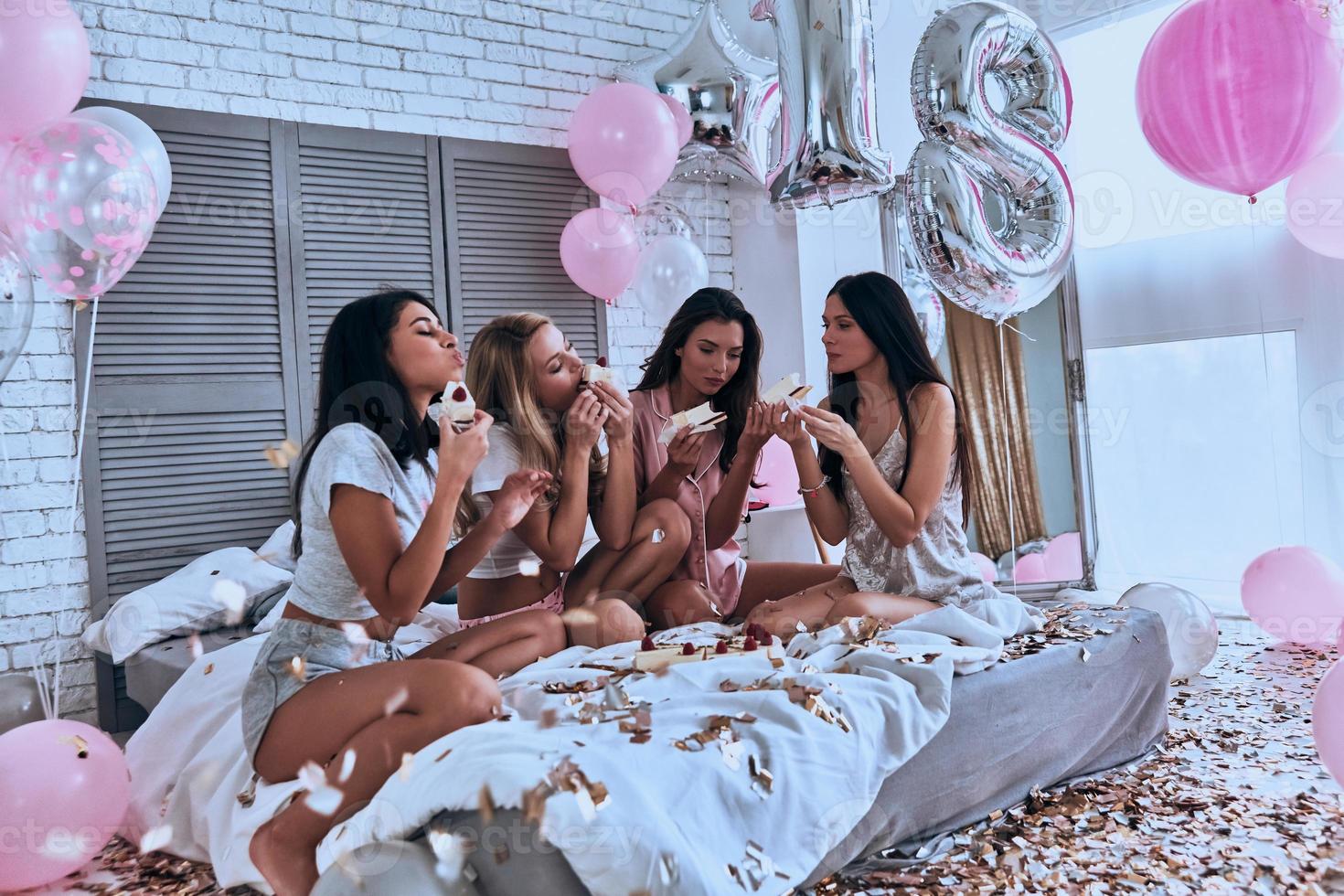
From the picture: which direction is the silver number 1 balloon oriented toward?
toward the camera

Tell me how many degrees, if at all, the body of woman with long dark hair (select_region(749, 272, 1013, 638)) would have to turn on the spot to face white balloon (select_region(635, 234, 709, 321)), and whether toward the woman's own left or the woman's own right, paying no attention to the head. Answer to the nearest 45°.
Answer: approximately 90° to the woman's own right

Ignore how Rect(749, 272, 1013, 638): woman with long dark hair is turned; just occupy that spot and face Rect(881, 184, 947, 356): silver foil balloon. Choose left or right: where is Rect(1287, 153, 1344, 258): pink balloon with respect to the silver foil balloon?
right

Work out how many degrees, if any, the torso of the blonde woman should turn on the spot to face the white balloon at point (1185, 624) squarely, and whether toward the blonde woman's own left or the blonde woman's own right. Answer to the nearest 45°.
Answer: approximately 45° to the blonde woman's own left

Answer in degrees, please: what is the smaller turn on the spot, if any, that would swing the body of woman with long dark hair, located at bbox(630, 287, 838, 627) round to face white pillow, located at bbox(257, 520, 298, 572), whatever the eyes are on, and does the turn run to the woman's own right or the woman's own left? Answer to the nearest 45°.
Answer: approximately 90° to the woman's own right

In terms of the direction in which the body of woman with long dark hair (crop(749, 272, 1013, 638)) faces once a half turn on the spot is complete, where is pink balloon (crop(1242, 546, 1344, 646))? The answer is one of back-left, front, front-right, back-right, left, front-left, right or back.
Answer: front

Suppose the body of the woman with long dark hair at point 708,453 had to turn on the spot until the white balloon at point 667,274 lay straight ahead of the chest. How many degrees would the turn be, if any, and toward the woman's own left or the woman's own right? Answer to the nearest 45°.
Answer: approximately 180°

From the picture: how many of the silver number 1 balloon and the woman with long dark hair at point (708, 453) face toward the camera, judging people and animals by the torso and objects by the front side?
2

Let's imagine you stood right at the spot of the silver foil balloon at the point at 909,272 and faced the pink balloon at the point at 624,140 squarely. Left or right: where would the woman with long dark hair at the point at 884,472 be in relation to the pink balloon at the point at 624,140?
left

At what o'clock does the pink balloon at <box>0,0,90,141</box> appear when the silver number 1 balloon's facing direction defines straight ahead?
The pink balloon is roughly at 2 o'clock from the silver number 1 balloon.

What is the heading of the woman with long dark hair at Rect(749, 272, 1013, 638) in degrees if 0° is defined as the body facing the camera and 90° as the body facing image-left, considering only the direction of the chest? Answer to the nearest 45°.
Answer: approximately 45°

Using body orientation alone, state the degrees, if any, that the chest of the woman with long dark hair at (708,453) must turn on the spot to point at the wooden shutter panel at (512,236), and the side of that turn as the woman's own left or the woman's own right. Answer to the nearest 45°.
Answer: approximately 135° to the woman's own right

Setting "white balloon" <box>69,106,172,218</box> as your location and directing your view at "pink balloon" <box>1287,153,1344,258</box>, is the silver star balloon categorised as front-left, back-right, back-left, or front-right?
front-left

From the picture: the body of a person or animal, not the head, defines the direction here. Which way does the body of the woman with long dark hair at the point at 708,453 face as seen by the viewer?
toward the camera

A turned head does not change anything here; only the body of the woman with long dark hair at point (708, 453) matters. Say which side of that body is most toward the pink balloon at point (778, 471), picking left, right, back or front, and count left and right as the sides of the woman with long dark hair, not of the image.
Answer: back

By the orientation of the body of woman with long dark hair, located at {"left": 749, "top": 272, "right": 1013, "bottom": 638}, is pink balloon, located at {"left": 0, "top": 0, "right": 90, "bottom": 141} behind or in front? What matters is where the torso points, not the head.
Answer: in front

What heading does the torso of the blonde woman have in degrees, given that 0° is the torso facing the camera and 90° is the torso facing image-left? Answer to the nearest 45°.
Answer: approximately 315°
